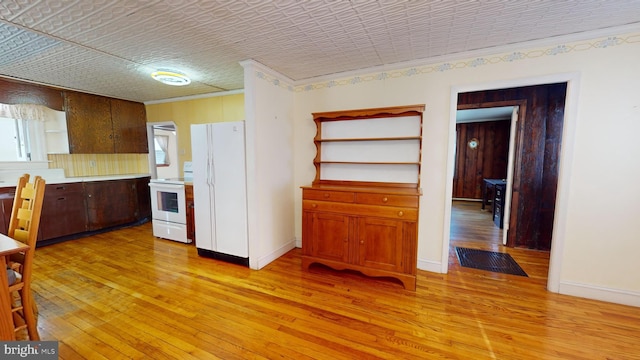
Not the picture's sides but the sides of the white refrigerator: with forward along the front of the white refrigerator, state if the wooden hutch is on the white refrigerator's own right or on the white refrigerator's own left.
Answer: on the white refrigerator's own left

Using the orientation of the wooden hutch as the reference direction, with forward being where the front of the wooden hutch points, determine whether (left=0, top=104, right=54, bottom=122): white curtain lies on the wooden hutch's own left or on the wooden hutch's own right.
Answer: on the wooden hutch's own right

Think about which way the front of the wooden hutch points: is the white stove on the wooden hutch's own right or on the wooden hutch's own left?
on the wooden hutch's own right

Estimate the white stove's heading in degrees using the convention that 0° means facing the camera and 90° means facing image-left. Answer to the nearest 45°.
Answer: approximately 45°

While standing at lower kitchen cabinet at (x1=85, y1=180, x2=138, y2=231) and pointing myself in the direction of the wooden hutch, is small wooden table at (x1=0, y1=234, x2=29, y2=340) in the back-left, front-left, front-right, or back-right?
front-right

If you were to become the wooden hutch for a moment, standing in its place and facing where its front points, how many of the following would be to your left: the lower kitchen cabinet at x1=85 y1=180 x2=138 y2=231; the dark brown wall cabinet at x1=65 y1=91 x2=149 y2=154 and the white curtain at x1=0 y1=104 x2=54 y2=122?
0

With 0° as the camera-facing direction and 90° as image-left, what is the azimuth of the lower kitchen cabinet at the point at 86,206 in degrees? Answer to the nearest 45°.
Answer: approximately 315°

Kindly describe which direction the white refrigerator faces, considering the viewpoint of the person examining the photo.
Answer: facing the viewer and to the left of the viewer

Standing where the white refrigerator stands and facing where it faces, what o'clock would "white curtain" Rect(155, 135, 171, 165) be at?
The white curtain is roughly at 4 o'clock from the white refrigerator.

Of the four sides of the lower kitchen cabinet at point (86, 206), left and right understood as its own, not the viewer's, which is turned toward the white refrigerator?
front

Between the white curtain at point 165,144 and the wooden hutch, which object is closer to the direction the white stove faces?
the wooden hutch

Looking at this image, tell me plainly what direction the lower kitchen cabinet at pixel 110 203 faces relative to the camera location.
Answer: facing the viewer and to the right of the viewer

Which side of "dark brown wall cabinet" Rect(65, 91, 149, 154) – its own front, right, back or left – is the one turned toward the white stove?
front

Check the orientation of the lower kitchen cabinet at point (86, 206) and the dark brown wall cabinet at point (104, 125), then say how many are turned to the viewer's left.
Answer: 0

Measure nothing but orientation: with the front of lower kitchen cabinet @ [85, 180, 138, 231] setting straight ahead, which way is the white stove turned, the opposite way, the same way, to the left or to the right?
to the right

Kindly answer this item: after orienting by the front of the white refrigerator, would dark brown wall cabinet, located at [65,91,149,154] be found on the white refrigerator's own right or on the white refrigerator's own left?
on the white refrigerator's own right

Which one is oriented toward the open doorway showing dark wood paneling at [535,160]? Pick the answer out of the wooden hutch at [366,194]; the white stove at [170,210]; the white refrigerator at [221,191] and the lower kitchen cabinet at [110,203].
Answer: the lower kitchen cabinet
